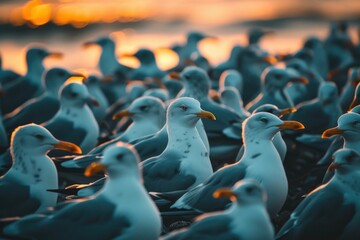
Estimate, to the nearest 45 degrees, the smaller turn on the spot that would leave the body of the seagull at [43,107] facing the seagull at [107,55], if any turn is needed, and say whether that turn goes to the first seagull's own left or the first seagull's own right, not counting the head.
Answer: approximately 90° to the first seagull's own left

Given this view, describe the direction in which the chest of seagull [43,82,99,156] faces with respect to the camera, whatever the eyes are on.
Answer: to the viewer's right

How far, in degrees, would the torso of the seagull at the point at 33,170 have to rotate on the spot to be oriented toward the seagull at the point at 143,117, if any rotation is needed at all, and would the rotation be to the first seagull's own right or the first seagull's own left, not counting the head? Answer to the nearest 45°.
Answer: approximately 45° to the first seagull's own left

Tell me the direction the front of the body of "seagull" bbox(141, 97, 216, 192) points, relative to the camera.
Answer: to the viewer's right

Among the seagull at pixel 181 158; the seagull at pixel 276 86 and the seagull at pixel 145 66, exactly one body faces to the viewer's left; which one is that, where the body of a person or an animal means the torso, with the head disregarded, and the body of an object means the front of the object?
the seagull at pixel 145 66

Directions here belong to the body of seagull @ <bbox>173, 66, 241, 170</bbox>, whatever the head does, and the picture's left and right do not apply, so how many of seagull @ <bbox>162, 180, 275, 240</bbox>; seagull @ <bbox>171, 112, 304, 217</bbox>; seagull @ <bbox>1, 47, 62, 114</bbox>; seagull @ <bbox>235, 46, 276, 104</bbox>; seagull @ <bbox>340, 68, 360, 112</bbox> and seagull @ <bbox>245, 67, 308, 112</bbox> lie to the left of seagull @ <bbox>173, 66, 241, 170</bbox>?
2

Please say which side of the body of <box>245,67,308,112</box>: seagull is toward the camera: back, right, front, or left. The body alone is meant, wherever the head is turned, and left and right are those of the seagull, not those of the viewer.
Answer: right

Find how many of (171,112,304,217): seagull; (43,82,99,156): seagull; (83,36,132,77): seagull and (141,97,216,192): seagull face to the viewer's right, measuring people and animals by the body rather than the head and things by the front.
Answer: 3
